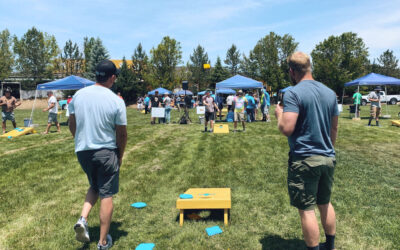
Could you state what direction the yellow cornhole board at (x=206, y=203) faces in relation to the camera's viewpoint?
facing away from the viewer

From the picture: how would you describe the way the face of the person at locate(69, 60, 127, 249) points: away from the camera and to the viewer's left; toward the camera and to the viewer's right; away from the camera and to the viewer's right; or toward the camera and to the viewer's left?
away from the camera and to the viewer's right

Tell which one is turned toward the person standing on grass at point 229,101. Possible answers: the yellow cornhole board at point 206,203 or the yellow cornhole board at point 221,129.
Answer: the yellow cornhole board at point 206,203

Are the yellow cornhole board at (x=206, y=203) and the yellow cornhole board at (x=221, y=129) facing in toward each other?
yes

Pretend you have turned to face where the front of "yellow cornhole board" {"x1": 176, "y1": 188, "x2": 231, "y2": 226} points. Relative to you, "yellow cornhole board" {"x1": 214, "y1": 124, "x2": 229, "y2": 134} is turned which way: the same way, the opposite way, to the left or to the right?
the opposite way

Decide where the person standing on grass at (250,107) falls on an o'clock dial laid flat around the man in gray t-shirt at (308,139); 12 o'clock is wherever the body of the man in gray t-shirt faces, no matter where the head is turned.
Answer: The person standing on grass is roughly at 1 o'clock from the man in gray t-shirt.

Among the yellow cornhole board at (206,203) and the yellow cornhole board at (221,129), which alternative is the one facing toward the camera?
the yellow cornhole board at (221,129)

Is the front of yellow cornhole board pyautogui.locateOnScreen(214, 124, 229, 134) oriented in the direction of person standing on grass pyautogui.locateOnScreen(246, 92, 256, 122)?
no

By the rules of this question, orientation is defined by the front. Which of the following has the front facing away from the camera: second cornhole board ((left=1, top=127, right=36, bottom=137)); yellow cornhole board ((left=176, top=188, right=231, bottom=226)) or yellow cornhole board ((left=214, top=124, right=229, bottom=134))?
yellow cornhole board ((left=176, top=188, right=231, bottom=226))

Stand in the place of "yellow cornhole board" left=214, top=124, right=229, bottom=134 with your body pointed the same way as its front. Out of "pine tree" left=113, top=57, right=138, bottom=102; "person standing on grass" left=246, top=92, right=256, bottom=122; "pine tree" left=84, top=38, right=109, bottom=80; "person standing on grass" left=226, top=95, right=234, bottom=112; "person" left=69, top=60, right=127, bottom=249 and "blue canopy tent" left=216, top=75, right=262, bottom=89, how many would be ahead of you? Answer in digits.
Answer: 1

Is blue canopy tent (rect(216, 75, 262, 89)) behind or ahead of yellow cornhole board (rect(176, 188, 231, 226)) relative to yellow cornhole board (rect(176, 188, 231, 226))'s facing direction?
ahead

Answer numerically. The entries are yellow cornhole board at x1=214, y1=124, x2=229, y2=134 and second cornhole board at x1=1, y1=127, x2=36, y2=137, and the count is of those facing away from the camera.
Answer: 0

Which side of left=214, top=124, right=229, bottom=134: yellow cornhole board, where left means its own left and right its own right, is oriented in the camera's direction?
front

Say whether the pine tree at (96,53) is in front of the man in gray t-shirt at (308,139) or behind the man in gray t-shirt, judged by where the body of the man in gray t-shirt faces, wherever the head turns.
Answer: in front

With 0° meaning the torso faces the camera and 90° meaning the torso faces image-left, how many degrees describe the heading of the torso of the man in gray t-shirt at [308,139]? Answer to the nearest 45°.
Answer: approximately 135°
